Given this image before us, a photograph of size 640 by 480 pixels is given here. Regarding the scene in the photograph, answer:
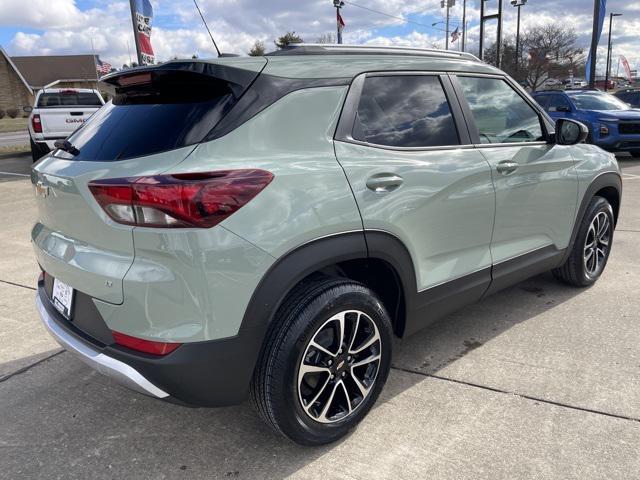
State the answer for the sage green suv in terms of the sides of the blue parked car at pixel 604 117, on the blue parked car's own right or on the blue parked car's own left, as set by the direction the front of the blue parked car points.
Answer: on the blue parked car's own right

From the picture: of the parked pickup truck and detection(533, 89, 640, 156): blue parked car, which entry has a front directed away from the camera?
the parked pickup truck

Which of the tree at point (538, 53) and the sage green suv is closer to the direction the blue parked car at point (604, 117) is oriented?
the sage green suv

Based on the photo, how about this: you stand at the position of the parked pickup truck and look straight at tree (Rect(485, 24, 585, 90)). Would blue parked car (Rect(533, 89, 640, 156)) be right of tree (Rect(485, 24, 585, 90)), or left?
right

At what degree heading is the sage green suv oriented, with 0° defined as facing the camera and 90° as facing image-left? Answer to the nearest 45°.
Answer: approximately 225°

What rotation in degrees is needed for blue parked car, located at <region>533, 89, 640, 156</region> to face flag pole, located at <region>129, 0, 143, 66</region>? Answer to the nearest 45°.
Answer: approximately 90° to its right

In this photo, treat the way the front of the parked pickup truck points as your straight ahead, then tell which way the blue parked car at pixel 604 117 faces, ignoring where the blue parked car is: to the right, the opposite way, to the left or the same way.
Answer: the opposite way

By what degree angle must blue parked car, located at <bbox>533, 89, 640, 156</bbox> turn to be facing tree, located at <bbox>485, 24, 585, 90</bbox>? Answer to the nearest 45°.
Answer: approximately 135° to its left

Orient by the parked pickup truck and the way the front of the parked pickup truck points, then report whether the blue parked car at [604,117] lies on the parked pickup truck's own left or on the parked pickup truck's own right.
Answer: on the parked pickup truck's own right

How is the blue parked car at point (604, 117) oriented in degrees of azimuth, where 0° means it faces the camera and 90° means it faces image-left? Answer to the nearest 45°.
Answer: approximately 315°

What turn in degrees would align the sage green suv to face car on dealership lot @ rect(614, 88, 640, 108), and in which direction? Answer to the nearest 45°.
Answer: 0° — it already faces it

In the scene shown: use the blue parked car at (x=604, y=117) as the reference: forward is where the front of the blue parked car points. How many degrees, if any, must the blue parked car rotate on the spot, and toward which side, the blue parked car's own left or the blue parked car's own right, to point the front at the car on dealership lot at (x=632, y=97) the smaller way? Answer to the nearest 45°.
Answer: approximately 135° to the blue parked car's own left

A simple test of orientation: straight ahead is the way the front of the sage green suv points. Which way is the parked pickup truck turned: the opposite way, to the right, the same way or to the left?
to the left

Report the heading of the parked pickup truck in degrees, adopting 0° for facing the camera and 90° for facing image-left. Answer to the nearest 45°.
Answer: approximately 180°

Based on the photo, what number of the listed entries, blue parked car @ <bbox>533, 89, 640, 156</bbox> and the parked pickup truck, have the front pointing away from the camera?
1

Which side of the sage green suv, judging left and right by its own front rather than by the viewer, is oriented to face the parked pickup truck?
left
